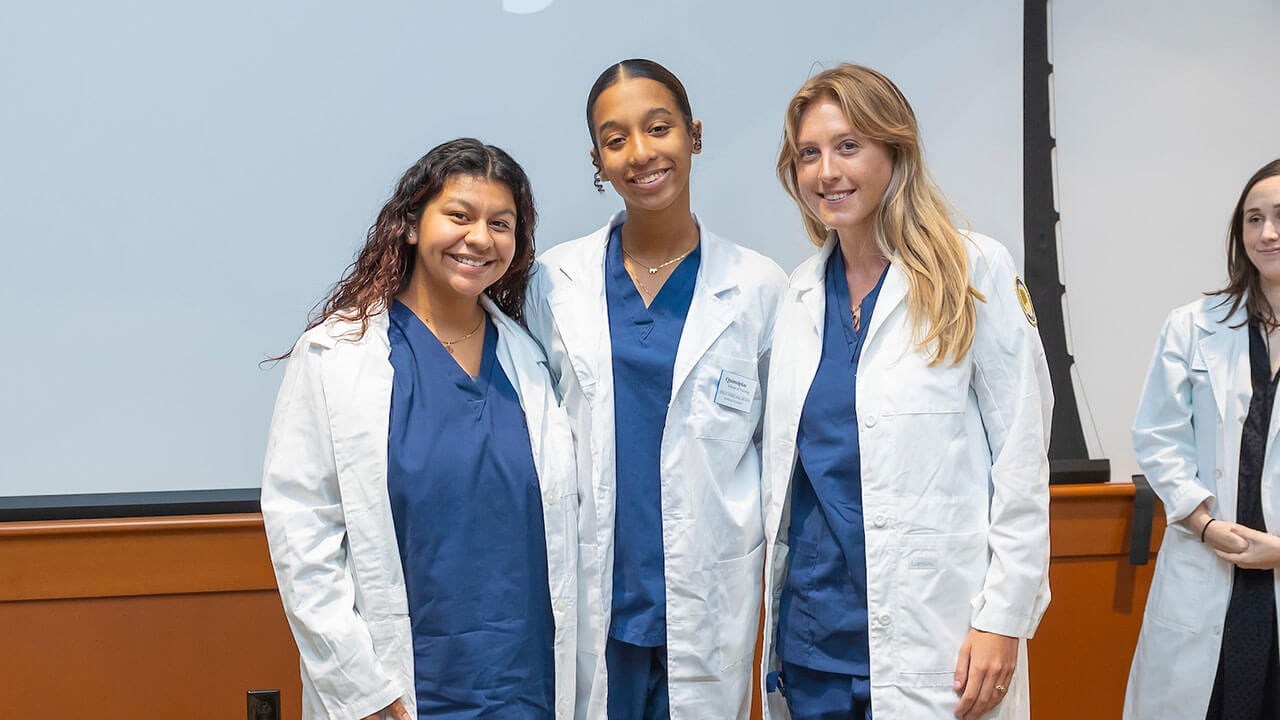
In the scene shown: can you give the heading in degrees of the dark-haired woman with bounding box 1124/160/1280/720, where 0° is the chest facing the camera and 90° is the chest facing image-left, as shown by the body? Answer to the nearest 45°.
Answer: approximately 0°

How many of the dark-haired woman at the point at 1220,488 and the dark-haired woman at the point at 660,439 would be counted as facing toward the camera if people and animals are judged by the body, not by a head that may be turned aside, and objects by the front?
2

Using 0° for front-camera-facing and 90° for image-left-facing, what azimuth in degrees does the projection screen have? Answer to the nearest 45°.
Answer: approximately 0°

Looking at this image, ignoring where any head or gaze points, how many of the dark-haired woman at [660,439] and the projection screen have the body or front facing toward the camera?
2

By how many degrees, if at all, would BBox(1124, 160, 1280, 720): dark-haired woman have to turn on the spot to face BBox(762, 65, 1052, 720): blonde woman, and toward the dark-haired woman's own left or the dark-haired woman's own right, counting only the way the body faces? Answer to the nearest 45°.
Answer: approximately 45° to the dark-haired woman's own right
